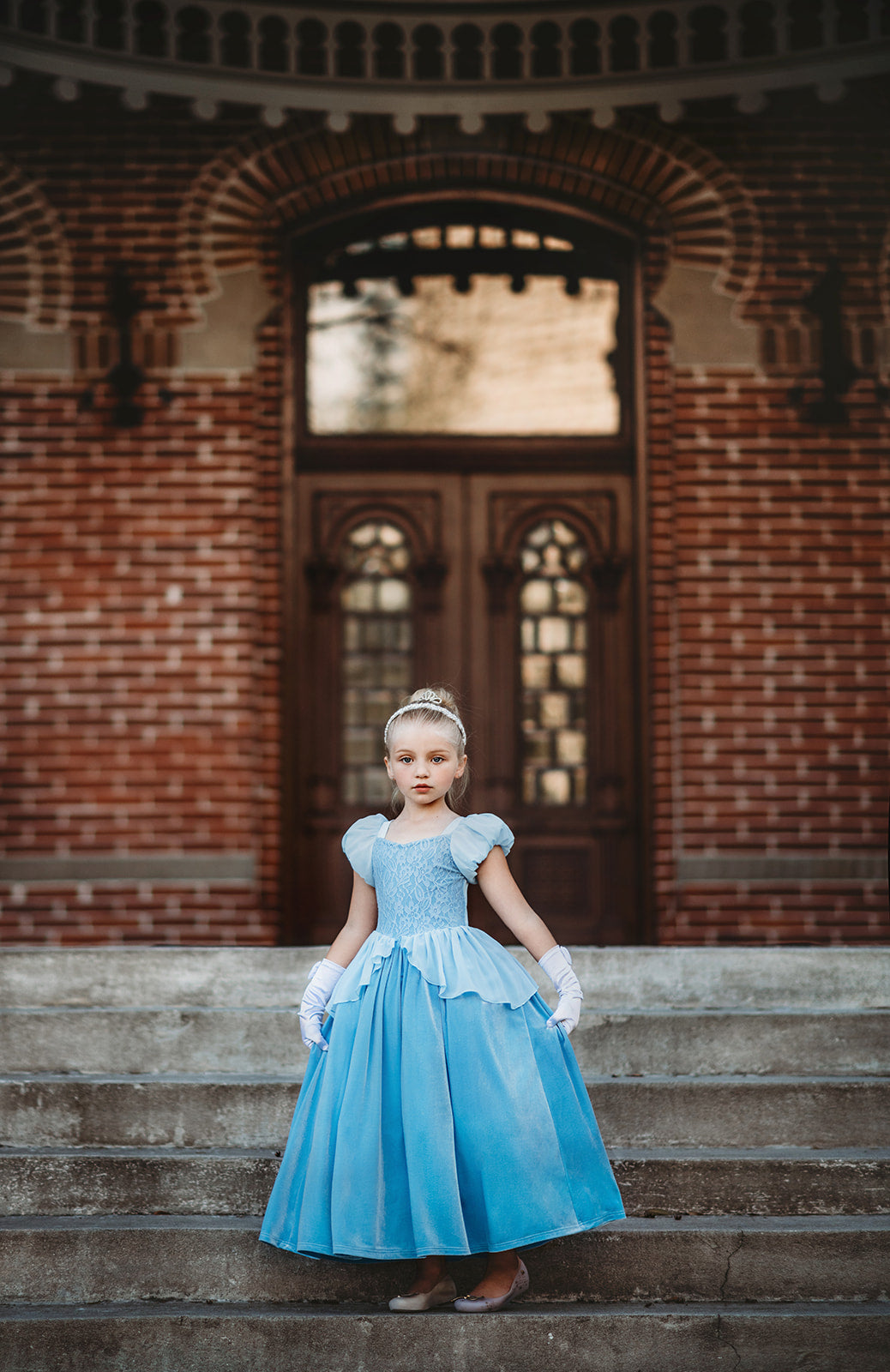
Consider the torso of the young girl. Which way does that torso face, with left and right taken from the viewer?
facing the viewer and to the left of the viewer

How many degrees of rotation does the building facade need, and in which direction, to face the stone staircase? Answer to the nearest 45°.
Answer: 0° — it already faces it

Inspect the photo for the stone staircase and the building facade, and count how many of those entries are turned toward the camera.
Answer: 2

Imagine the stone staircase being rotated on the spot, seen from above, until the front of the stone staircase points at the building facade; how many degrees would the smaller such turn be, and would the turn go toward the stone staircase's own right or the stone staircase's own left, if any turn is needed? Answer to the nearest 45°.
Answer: approximately 180°

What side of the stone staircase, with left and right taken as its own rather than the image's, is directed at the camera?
front

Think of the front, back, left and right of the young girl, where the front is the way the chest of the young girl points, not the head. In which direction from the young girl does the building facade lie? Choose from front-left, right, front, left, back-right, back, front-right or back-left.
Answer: back-right

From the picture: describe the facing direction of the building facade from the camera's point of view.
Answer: facing the viewer

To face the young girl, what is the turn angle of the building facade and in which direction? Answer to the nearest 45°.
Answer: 0° — it already faces them
